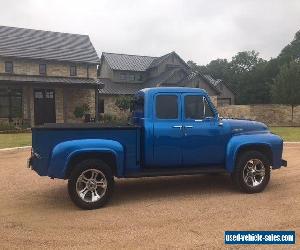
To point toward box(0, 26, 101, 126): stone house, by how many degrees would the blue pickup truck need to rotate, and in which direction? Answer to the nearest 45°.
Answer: approximately 135° to its left

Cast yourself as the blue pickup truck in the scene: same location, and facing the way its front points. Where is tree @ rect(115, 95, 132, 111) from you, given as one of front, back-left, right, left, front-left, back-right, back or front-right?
left

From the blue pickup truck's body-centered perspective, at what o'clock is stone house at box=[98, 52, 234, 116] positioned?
The stone house is roughly at 9 o'clock from the blue pickup truck.

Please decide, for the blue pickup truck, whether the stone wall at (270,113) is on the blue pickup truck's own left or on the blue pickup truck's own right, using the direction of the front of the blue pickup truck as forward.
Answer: on the blue pickup truck's own left

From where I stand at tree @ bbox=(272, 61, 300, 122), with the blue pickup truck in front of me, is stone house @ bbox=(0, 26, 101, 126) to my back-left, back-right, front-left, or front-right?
front-right

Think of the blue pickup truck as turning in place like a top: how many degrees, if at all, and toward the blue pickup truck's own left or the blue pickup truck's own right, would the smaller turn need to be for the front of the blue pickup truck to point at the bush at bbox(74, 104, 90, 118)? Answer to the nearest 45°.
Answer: approximately 90° to the blue pickup truck's own left

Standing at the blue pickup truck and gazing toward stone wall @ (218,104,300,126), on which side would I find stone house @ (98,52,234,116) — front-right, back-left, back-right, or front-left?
front-left

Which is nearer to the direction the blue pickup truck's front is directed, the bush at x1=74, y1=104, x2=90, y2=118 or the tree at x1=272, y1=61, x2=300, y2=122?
the tree

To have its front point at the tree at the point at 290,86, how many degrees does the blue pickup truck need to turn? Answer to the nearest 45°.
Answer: approximately 45° to its left

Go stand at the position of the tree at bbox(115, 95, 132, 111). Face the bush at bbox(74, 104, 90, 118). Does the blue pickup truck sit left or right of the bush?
left

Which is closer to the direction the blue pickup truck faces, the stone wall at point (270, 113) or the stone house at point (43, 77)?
the stone wall

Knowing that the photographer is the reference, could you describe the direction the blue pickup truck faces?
facing to the right of the viewer
